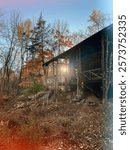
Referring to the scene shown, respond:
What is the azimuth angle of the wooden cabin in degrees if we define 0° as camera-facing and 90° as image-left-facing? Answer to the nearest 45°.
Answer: approximately 45°
